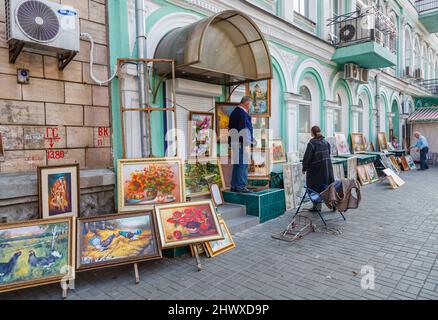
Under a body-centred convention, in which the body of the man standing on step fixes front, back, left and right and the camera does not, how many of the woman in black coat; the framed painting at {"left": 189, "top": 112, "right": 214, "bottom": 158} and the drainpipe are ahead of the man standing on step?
1

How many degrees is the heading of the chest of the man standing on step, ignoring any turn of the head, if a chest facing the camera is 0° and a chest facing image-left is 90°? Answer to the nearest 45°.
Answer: approximately 270°

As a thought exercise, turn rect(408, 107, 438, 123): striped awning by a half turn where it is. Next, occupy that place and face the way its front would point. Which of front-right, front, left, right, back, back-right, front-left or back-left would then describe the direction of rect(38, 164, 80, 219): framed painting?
back-right

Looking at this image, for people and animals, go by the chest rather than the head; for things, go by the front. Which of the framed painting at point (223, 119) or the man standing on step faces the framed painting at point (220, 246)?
the framed painting at point (223, 119)

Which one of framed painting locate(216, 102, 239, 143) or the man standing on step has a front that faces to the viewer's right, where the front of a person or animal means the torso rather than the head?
the man standing on step

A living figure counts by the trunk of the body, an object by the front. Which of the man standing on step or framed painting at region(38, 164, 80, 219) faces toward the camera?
the framed painting

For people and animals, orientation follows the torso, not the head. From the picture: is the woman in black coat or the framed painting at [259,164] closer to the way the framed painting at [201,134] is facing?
the woman in black coat

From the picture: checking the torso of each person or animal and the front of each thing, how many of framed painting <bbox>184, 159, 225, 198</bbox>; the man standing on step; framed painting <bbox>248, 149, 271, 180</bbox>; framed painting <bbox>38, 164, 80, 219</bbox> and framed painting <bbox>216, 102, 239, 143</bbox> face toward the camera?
4

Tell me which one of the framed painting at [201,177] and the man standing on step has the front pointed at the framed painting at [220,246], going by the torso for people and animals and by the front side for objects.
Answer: the framed painting at [201,177]

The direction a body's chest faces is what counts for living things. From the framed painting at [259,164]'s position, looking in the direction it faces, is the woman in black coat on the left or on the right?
on its left

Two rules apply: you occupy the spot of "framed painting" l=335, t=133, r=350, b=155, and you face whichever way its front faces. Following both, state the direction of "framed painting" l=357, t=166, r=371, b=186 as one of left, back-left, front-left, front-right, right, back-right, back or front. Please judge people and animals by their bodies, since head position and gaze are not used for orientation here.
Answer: front

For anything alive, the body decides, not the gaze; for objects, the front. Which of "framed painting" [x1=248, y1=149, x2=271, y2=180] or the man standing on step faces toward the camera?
the framed painting

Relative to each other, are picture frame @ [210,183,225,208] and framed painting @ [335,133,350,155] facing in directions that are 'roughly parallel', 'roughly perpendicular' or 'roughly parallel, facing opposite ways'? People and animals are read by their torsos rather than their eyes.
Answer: roughly parallel

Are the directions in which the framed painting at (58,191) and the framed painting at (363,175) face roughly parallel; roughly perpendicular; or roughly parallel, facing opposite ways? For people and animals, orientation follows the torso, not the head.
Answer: roughly parallel

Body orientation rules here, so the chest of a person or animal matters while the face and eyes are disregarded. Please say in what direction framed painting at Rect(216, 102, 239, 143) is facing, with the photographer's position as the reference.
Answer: facing the viewer

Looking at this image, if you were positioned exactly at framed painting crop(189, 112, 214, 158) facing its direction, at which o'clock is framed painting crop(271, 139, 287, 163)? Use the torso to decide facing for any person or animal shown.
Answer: framed painting crop(271, 139, 287, 163) is roughly at 9 o'clock from framed painting crop(189, 112, 214, 158).

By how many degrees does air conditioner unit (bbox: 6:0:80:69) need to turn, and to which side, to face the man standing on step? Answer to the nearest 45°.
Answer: approximately 45° to its left

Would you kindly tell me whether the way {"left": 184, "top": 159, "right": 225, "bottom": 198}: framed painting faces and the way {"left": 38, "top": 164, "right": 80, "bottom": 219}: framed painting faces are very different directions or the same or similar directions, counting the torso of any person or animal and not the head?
same or similar directions
